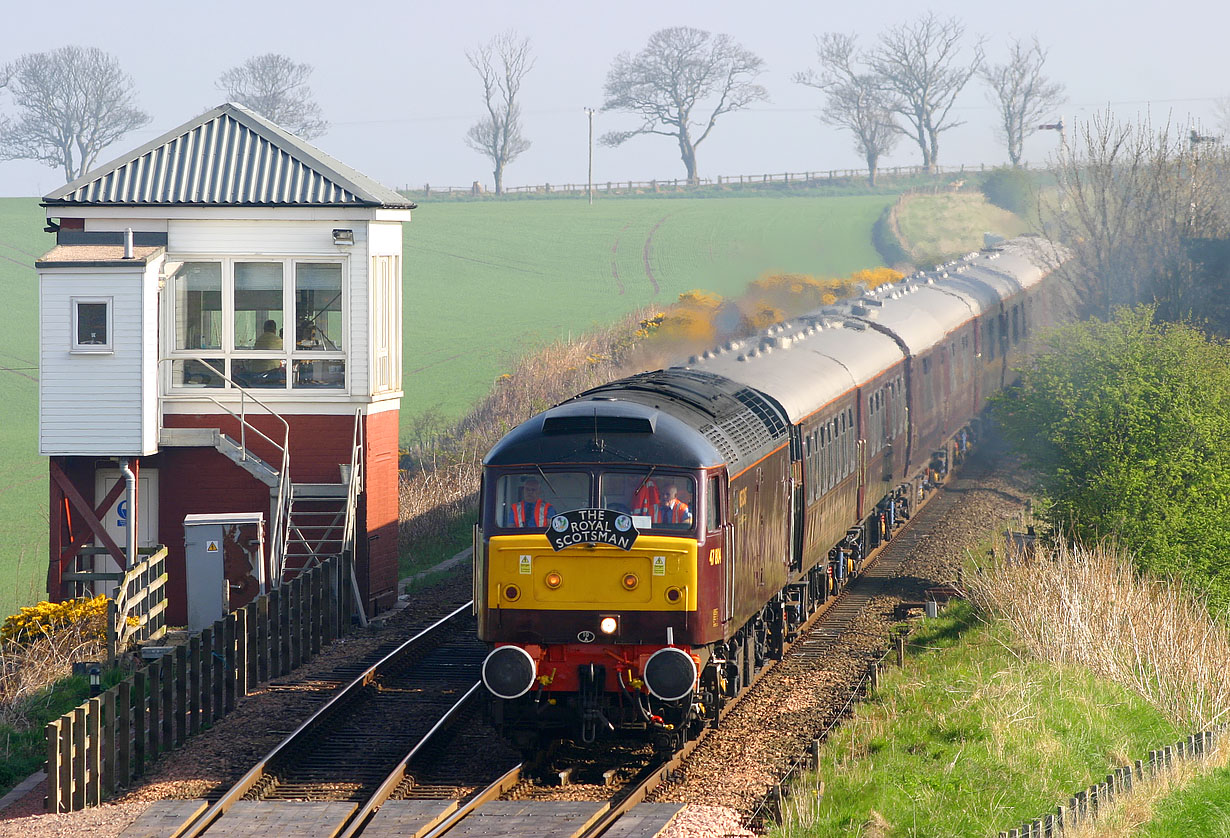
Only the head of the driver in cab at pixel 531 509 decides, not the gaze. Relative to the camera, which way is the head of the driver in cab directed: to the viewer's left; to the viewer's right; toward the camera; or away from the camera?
toward the camera

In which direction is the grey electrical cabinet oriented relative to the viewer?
toward the camera

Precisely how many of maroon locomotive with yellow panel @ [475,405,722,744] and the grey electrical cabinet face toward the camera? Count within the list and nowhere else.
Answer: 2

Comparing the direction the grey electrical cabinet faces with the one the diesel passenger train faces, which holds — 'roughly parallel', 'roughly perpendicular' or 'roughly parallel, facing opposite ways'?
roughly parallel

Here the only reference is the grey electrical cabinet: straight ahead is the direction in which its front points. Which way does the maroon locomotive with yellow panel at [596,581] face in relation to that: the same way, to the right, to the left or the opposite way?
the same way

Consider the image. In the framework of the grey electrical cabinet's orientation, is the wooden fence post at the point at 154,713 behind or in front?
in front

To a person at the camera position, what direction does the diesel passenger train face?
facing the viewer

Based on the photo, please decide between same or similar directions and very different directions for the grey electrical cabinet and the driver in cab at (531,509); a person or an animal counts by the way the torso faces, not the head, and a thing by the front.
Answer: same or similar directions

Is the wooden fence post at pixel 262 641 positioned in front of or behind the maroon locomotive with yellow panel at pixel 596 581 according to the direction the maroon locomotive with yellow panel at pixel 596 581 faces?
behind

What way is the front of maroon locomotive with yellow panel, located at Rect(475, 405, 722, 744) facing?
toward the camera

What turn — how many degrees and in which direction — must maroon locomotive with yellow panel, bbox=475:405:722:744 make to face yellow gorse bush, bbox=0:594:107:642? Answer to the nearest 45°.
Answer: approximately 135° to its right

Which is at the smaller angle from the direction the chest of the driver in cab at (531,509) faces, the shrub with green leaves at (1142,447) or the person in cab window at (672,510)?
the person in cab window

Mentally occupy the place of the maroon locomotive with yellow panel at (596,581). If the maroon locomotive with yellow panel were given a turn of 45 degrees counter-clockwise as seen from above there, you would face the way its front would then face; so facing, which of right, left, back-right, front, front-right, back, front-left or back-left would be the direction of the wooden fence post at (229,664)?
right

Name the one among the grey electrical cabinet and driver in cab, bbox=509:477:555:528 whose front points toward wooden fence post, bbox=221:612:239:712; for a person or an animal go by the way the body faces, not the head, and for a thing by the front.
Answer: the grey electrical cabinet
